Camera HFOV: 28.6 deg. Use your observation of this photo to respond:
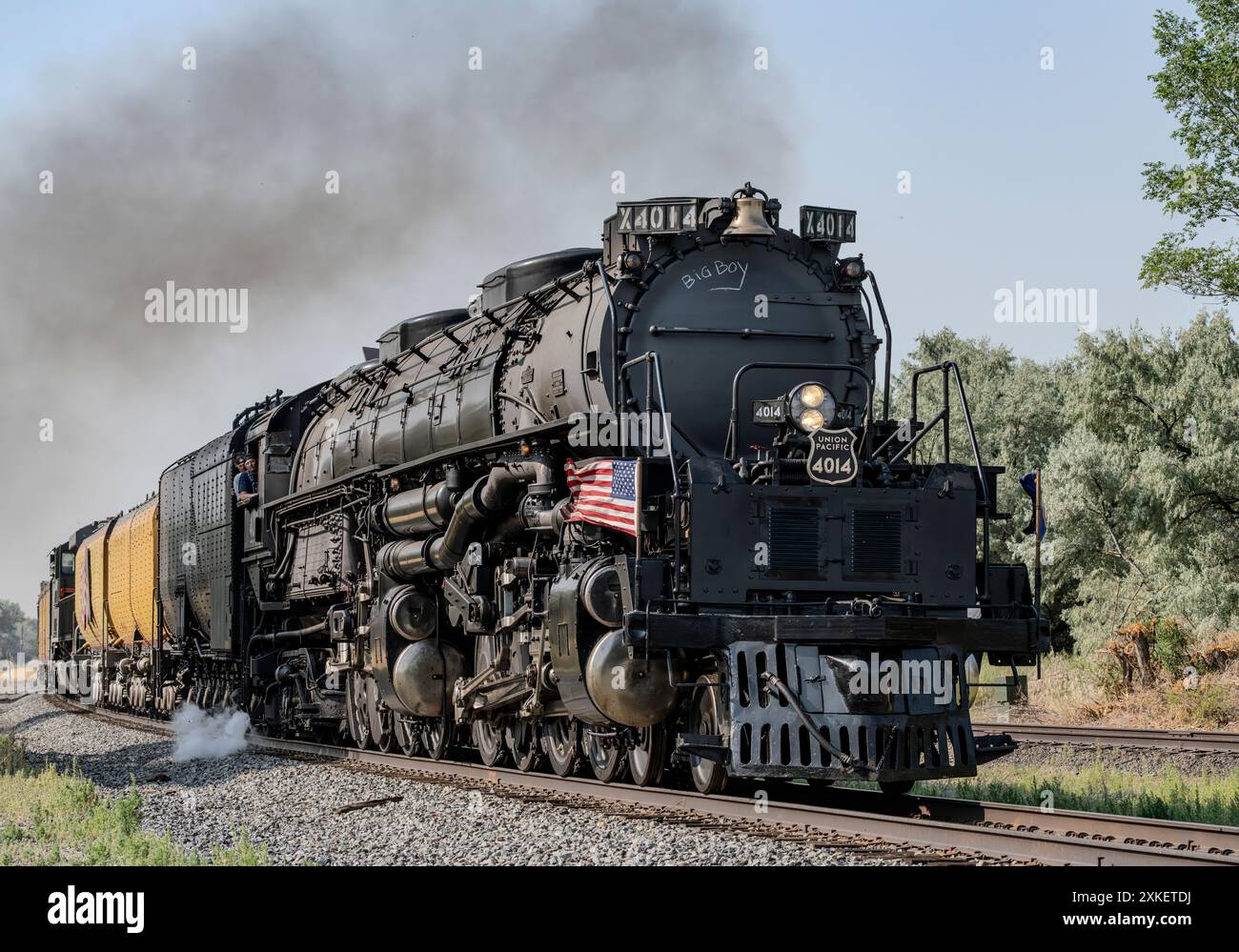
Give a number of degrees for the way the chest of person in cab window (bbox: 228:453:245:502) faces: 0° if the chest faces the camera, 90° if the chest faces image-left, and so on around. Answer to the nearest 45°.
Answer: approximately 315°

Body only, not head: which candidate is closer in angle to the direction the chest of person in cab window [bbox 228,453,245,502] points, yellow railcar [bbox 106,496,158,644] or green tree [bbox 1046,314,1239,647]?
the green tree

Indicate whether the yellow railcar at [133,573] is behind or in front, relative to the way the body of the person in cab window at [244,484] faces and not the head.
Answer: behind

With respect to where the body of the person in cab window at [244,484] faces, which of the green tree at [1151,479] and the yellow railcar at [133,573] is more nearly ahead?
the green tree

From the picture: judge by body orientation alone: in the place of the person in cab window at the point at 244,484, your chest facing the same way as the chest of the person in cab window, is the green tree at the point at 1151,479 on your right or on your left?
on your left

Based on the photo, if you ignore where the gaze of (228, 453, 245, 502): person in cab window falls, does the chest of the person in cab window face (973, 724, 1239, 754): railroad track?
yes

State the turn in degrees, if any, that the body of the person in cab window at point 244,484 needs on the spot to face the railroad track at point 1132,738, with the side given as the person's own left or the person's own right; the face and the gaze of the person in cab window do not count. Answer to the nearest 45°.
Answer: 0° — they already face it
